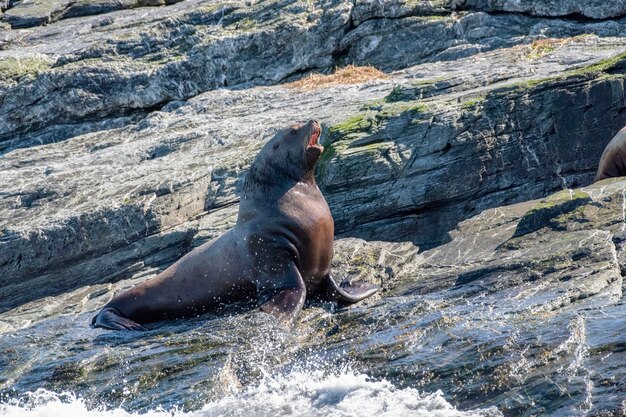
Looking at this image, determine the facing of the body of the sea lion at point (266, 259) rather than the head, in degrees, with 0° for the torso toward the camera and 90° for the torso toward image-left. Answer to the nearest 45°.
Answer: approximately 270°

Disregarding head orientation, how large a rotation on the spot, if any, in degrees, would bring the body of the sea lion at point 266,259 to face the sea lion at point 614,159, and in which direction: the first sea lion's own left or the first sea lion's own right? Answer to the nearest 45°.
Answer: approximately 45° to the first sea lion's own left
